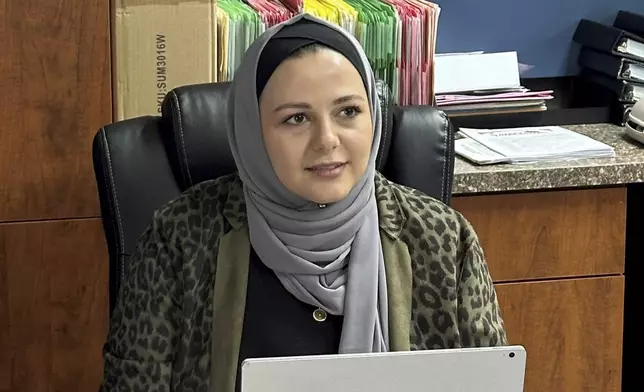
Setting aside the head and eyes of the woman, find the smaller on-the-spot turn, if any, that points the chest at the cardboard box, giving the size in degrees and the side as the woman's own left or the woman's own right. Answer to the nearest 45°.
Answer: approximately 135° to the woman's own right

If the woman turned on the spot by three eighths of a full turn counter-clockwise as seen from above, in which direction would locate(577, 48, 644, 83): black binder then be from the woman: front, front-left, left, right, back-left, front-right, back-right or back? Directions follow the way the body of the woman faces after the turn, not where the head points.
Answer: front

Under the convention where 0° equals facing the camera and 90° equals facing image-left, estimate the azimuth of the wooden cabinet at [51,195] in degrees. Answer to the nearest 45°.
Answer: approximately 0°

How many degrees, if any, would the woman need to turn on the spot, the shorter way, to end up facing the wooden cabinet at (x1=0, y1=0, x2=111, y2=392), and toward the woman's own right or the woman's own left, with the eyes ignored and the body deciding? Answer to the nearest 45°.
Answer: approximately 135° to the woman's own right

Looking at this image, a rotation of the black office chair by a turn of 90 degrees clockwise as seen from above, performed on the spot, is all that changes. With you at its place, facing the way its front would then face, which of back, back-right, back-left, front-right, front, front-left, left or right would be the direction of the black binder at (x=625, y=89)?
back-right

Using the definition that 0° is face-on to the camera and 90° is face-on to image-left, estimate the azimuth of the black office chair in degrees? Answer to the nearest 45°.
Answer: approximately 0°

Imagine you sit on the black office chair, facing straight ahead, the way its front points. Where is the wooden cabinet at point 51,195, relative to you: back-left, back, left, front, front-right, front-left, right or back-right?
back-right

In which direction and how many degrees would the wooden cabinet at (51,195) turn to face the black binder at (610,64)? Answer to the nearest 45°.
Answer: approximately 90° to its left

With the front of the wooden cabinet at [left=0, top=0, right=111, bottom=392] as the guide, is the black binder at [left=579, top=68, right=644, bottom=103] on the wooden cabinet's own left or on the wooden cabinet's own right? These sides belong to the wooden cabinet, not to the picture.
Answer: on the wooden cabinet's own left
